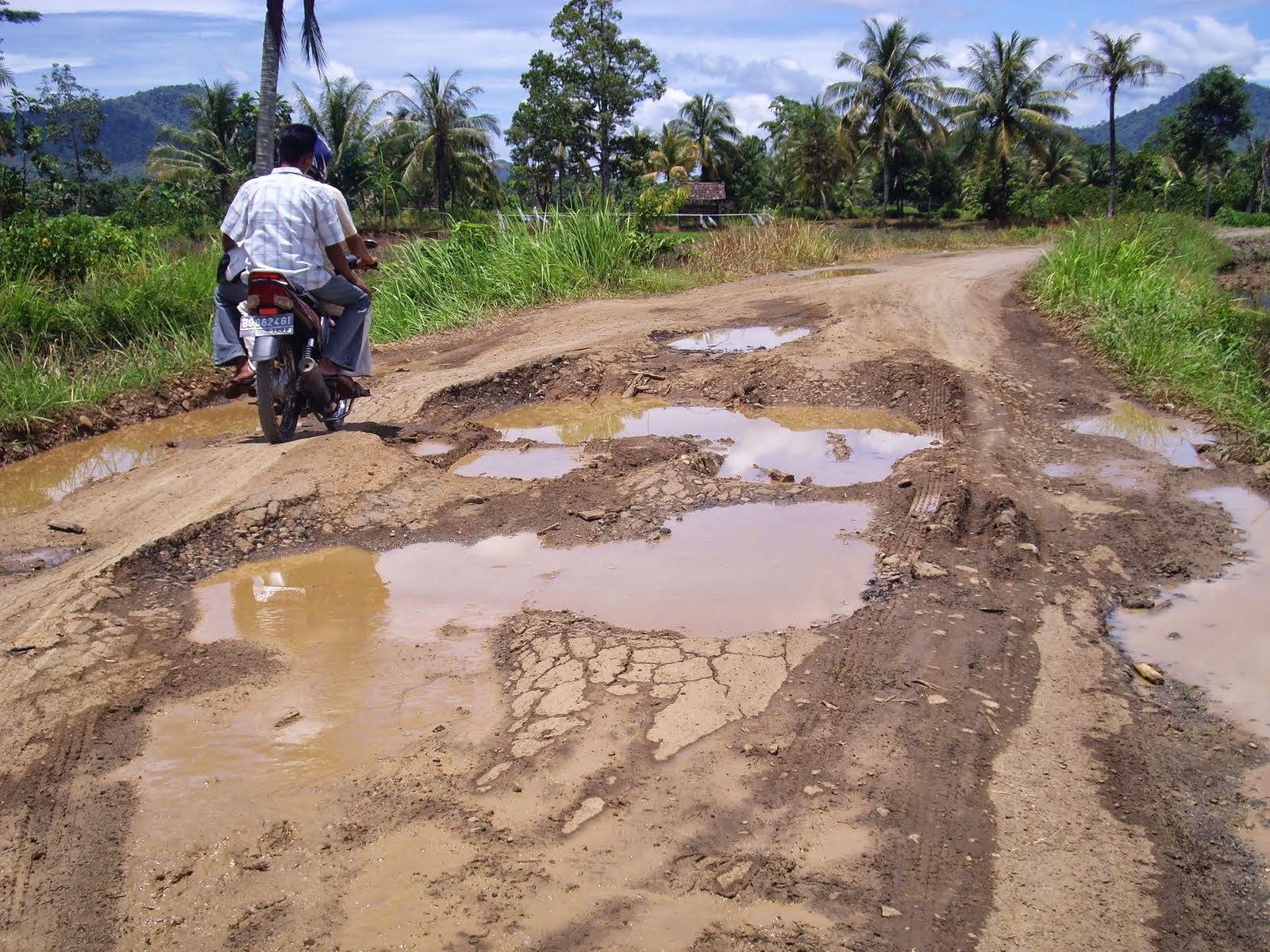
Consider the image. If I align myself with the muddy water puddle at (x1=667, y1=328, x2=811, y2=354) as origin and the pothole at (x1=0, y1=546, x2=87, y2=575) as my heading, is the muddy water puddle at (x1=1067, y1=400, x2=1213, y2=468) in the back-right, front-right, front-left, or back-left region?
front-left

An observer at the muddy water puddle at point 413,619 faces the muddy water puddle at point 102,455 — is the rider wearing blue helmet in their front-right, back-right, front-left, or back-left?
front-right

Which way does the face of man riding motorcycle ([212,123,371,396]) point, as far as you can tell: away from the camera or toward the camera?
away from the camera

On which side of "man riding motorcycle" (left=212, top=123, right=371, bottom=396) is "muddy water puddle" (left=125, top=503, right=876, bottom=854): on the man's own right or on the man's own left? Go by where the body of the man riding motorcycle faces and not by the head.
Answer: on the man's own right

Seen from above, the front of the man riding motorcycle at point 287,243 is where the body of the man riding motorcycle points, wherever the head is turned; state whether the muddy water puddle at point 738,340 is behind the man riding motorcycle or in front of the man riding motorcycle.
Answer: in front

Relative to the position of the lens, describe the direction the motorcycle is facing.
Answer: facing away from the viewer and to the right of the viewer

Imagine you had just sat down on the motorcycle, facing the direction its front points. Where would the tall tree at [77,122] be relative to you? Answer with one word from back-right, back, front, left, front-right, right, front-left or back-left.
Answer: front-left

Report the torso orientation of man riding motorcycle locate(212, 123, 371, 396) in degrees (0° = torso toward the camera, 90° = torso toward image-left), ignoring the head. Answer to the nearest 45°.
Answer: approximately 225°

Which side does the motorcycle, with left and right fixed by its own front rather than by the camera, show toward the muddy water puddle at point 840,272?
front

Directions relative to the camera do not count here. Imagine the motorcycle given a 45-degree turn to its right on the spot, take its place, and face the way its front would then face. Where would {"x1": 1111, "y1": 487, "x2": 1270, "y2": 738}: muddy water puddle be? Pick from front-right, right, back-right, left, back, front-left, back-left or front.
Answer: front-right

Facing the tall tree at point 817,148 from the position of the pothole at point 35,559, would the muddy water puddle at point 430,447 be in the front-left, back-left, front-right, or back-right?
front-right

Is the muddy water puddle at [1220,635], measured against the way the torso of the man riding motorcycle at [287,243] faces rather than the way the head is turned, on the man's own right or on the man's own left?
on the man's own right

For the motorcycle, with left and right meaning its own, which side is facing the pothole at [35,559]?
back

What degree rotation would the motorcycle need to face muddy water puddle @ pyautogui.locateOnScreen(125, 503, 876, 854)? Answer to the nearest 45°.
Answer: approximately 135° to its right

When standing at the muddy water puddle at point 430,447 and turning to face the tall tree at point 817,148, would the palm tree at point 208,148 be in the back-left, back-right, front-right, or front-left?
front-left

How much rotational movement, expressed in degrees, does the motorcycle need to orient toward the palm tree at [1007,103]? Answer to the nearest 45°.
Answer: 0° — it already faces it

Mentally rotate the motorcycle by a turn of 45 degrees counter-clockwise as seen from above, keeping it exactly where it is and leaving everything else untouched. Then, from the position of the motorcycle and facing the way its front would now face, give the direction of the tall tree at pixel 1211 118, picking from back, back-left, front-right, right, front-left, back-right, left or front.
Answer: front-right
